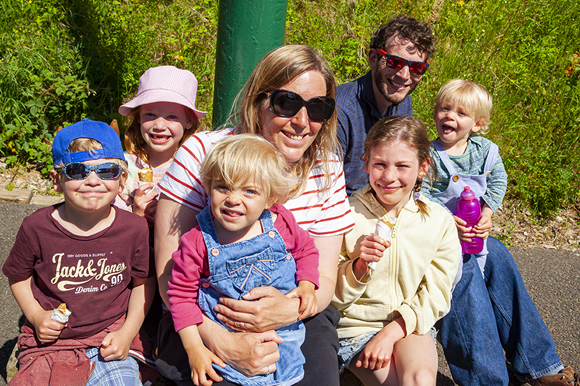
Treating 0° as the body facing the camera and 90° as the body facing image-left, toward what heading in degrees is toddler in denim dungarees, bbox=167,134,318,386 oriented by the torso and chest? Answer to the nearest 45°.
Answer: approximately 0°

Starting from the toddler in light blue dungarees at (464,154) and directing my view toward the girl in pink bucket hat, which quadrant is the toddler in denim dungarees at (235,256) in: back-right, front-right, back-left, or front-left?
front-left

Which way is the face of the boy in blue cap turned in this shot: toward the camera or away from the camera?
toward the camera

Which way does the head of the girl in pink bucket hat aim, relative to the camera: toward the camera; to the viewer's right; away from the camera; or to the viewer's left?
toward the camera

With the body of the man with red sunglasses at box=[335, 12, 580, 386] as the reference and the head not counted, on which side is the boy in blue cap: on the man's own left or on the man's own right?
on the man's own right

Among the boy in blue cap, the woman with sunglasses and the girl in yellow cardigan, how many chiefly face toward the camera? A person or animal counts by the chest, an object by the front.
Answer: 3

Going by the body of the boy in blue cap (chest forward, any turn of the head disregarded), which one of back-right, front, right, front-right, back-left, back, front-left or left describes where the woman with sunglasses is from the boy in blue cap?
left

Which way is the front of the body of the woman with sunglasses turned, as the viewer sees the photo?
toward the camera

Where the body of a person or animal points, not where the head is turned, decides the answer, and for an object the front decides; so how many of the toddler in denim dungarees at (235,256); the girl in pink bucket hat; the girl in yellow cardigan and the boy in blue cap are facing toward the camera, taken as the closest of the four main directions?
4

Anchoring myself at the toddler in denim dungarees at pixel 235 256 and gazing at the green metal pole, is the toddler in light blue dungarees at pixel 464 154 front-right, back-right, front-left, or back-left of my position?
front-right

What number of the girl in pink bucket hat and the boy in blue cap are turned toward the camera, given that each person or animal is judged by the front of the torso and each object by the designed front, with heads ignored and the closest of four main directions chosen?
2

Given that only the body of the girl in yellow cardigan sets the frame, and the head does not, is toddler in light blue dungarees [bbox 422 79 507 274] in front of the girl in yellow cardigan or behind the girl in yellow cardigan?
behind

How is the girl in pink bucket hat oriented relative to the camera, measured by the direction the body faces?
toward the camera

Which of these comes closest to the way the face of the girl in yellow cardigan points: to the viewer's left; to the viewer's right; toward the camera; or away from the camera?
toward the camera

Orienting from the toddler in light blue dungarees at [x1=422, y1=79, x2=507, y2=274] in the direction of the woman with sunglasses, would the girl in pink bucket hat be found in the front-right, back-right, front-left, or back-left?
front-right

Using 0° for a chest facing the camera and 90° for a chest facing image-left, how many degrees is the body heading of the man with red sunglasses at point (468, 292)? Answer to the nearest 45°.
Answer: approximately 315°

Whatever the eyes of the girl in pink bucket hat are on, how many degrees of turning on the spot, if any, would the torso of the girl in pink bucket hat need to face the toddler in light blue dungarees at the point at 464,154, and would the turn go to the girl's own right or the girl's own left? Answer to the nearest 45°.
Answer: approximately 90° to the girl's own left
